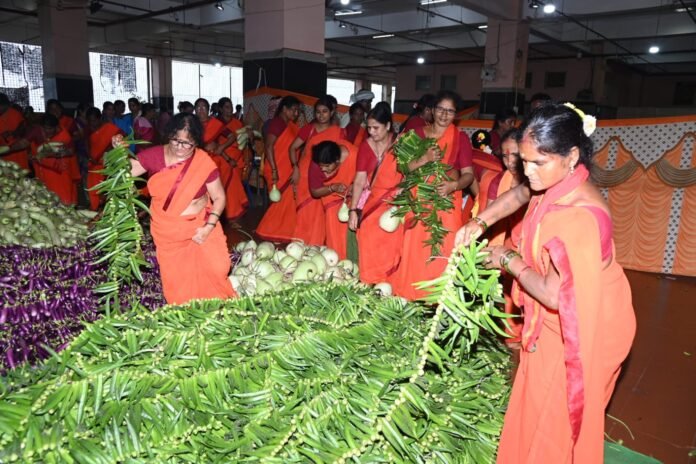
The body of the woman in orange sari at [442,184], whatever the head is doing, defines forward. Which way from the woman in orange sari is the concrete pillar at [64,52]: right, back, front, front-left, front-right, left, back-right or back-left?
right

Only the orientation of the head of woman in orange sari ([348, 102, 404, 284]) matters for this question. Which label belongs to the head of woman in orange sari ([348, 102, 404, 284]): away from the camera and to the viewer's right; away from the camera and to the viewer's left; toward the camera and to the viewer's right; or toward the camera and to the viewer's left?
toward the camera and to the viewer's left

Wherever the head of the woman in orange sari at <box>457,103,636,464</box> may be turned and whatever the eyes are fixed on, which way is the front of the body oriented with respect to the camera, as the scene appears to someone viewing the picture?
to the viewer's left

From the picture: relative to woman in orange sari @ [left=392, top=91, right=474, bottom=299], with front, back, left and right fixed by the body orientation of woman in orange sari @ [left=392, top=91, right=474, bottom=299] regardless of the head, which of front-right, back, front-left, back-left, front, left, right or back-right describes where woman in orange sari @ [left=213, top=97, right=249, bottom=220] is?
right

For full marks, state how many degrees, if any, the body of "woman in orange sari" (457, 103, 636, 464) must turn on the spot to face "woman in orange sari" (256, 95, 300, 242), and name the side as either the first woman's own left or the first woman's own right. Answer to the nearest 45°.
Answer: approximately 45° to the first woman's own right

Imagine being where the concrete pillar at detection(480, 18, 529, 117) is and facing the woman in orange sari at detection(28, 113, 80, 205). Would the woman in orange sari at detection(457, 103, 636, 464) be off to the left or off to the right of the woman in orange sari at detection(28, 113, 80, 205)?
left

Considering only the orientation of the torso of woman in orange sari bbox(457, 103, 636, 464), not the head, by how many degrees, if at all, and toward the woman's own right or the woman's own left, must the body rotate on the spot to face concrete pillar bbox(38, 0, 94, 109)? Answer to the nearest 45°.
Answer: approximately 45° to the woman's own right

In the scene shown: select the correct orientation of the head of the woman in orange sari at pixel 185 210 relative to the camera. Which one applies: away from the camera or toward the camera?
toward the camera

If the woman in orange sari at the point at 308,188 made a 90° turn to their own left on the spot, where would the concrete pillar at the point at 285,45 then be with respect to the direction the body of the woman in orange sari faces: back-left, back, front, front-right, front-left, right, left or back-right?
left

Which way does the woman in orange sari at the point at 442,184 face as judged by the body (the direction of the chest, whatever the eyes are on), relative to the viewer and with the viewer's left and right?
facing the viewer and to the left of the viewer

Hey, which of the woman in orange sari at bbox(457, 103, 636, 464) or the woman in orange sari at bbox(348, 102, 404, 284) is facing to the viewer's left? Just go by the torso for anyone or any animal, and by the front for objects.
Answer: the woman in orange sari at bbox(457, 103, 636, 464)

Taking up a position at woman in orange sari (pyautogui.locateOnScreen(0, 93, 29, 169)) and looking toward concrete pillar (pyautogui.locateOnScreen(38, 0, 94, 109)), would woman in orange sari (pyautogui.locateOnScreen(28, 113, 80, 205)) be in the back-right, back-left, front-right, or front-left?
back-right
